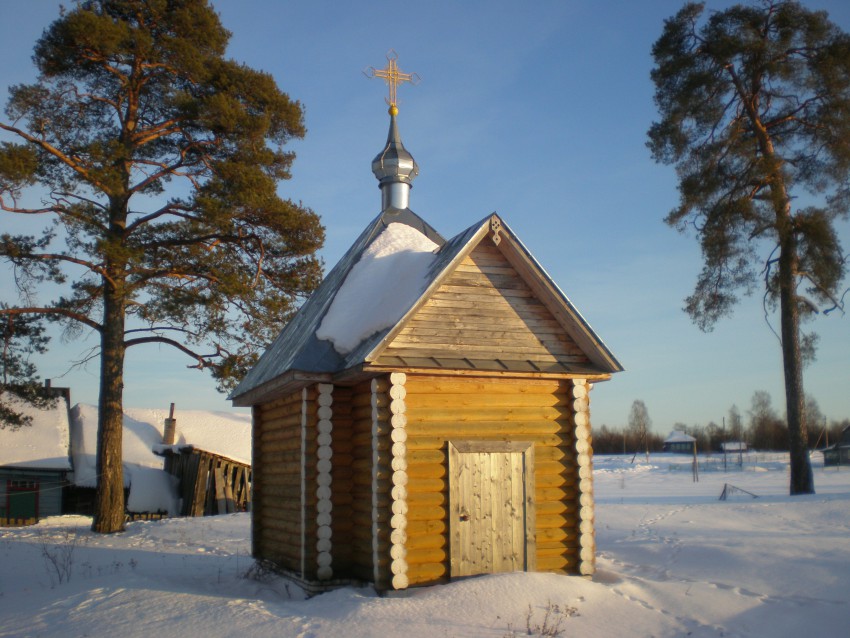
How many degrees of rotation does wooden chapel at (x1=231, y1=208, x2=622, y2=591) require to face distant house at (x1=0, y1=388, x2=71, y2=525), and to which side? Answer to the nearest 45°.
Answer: approximately 180°

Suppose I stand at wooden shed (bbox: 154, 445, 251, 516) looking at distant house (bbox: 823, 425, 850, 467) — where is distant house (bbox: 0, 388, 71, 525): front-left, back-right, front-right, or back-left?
back-left

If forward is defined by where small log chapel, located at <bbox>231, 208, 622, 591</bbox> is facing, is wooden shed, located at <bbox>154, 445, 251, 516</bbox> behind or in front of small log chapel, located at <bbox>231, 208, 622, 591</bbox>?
behind

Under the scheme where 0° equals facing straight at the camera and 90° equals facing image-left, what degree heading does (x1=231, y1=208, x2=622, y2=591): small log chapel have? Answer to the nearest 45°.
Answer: approximately 315°

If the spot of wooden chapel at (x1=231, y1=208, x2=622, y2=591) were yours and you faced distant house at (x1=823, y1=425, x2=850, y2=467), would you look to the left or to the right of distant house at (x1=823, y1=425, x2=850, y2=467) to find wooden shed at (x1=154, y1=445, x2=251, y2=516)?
left

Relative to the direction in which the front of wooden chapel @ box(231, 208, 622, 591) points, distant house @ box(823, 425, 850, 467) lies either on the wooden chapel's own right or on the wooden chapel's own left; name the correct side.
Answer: on the wooden chapel's own left
